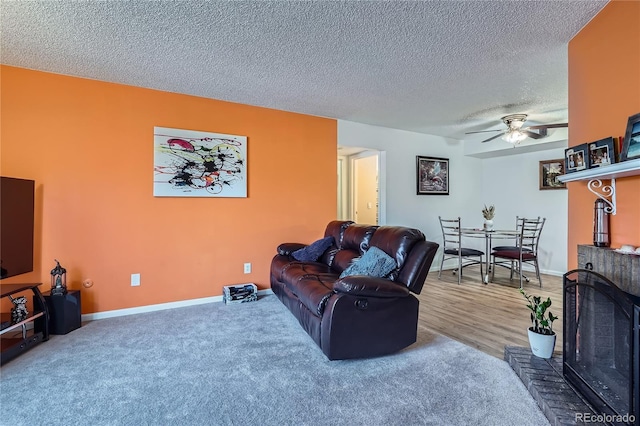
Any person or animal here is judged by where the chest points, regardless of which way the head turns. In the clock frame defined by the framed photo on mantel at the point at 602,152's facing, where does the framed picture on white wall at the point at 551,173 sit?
The framed picture on white wall is roughly at 4 o'clock from the framed photo on mantel.

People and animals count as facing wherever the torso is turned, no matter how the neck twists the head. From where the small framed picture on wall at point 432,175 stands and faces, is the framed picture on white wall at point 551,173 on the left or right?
on its left

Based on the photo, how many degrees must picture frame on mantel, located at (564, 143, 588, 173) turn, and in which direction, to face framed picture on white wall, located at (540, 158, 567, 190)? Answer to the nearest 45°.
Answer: approximately 135° to its right
